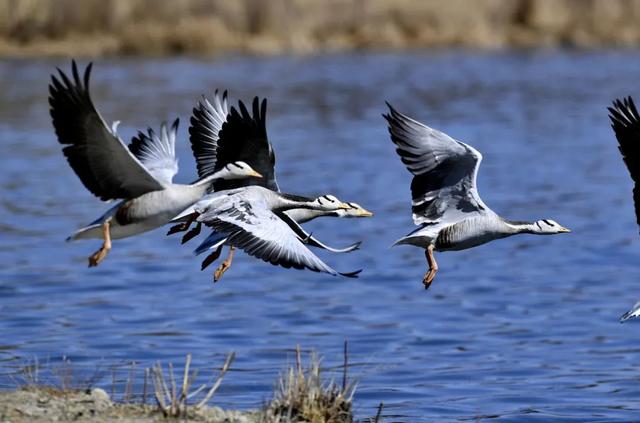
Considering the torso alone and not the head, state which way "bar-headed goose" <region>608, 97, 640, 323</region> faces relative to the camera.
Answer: to the viewer's right

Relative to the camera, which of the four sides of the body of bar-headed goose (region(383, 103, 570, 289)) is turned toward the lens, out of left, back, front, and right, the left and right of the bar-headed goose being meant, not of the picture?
right

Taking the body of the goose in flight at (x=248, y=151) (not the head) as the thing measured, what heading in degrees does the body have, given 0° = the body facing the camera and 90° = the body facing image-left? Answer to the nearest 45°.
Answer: approximately 270°

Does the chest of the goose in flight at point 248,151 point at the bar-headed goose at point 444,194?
yes

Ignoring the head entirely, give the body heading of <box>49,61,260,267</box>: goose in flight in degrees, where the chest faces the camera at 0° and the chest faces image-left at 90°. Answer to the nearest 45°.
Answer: approximately 270°

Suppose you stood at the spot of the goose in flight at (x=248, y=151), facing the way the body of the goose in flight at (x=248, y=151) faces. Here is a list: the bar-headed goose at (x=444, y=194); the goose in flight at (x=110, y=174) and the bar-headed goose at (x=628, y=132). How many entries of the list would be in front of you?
2

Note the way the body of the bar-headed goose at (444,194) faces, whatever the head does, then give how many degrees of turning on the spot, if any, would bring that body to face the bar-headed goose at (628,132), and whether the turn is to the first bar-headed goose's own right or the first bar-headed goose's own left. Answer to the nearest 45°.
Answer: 0° — it already faces it

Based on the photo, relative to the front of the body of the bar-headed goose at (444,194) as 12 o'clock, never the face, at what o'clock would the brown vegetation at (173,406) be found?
The brown vegetation is roughly at 4 o'clock from the bar-headed goose.
